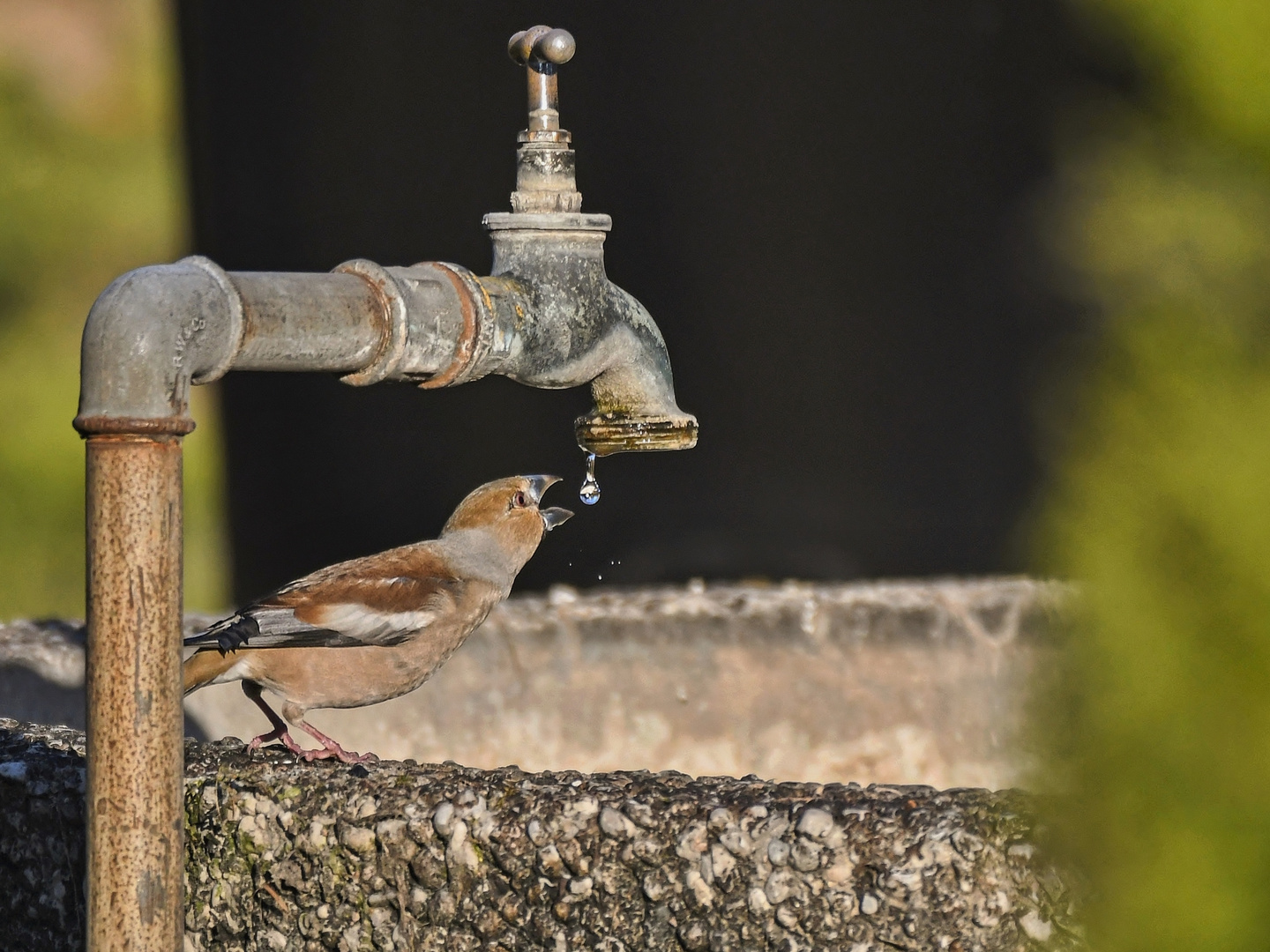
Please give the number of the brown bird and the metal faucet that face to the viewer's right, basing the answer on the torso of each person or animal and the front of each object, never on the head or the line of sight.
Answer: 2

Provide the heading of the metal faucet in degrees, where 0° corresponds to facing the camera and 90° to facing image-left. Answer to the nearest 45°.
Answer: approximately 270°

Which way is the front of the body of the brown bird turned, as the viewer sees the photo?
to the viewer's right
